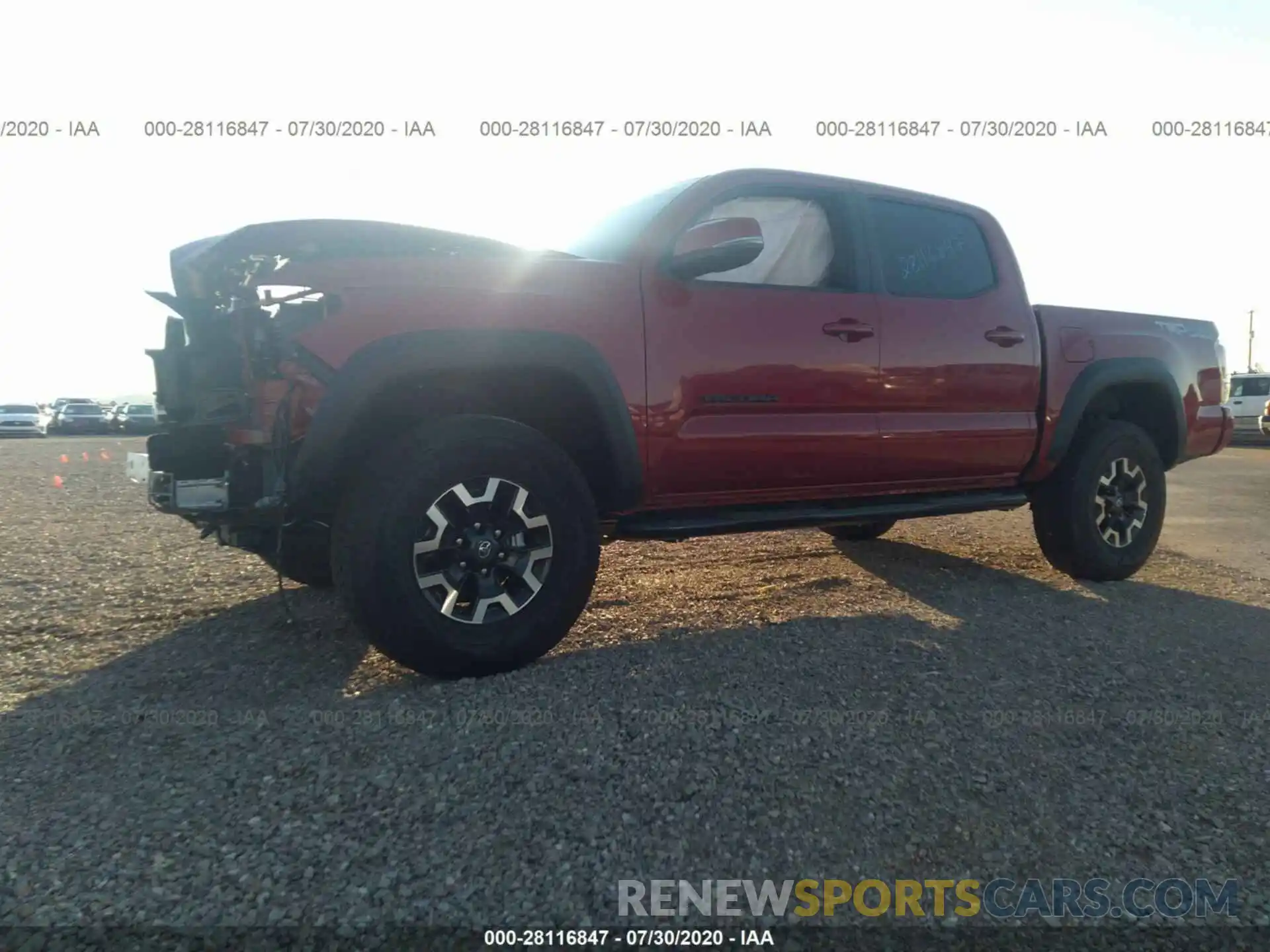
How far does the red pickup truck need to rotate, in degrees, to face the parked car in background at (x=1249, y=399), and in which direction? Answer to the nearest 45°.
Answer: approximately 180°

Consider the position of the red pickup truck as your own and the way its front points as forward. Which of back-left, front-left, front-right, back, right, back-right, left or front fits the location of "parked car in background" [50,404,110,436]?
right

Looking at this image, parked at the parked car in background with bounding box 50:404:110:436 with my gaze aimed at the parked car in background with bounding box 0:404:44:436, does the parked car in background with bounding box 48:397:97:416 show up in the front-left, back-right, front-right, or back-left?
front-right

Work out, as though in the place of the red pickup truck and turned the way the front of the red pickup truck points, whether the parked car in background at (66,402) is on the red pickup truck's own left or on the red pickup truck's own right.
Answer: on the red pickup truck's own right

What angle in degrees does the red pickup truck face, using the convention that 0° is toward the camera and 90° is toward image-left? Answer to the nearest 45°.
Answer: approximately 45°

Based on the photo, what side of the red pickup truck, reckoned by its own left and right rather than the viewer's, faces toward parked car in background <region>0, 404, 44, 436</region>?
right

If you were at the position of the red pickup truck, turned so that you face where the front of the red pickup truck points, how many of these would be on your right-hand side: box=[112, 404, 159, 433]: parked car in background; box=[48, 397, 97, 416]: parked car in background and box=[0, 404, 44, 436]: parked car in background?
3
